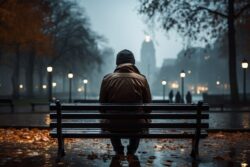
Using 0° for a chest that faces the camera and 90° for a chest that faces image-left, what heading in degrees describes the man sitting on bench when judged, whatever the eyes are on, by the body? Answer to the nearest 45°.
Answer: approximately 180°

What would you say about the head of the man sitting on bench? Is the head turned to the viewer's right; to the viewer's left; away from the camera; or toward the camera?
away from the camera

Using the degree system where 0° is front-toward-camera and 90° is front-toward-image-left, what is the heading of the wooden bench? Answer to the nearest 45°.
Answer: approximately 180°
